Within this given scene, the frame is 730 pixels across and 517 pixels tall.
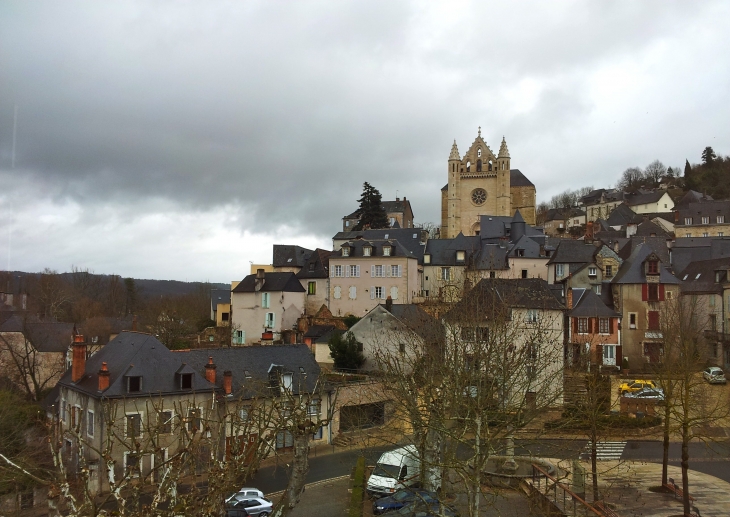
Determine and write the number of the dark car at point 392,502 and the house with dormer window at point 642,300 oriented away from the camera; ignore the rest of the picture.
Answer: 0

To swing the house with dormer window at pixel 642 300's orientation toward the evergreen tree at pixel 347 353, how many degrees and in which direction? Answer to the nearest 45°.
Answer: approximately 45° to its right

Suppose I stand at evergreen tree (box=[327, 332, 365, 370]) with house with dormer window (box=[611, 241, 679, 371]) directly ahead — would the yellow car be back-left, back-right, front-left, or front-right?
front-right

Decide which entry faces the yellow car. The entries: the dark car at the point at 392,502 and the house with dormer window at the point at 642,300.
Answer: the house with dormer window

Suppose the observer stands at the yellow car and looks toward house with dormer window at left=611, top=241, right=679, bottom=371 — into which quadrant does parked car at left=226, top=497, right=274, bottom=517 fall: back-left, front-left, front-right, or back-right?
back-left

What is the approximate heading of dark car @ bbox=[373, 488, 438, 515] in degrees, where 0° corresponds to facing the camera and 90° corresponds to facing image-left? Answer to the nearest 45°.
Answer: approximately 45°

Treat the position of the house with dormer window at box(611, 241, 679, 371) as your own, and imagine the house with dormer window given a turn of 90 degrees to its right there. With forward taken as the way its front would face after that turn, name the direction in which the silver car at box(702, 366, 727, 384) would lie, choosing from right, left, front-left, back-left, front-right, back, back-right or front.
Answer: back-left

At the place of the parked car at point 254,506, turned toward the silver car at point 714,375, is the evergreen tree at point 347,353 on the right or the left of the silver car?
left

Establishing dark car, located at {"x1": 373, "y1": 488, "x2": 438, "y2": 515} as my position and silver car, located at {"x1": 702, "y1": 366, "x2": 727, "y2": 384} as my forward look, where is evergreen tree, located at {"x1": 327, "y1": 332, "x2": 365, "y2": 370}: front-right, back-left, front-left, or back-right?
front-left

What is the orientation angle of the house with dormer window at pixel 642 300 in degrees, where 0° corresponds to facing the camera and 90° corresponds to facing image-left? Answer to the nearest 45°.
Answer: approximately 0°

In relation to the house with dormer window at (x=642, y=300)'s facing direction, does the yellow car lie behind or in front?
in front

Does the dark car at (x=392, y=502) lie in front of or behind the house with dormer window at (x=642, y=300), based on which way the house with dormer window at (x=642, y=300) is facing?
in front

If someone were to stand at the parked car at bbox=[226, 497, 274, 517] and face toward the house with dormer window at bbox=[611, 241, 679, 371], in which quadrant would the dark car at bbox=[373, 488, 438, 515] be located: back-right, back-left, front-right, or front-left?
front-right

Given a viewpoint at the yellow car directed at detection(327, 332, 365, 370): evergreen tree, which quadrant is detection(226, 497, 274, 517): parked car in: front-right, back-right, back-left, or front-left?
front-left
